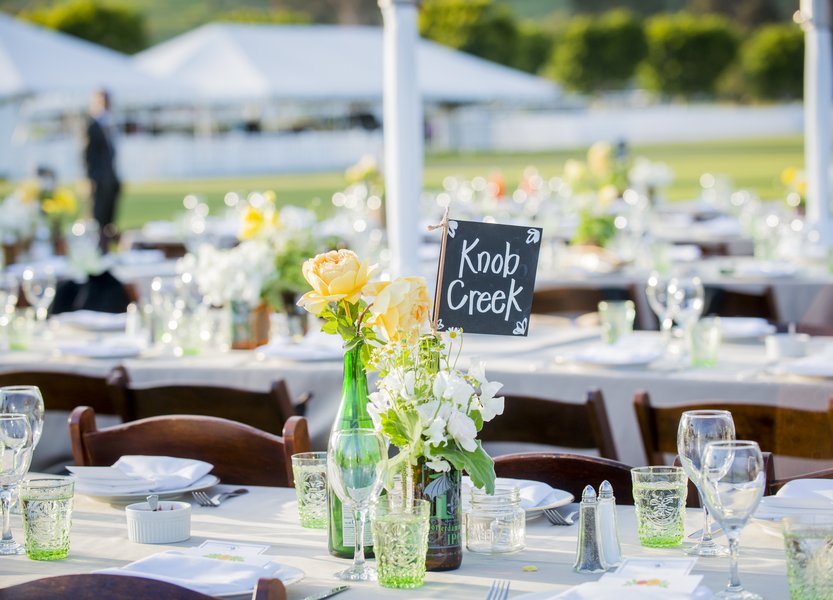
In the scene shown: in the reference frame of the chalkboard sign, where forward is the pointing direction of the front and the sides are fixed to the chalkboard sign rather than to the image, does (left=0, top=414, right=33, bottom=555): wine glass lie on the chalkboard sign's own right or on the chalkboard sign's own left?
on the chalkboard sign's own right

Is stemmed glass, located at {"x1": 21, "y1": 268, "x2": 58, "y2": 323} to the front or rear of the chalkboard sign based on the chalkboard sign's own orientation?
to the rear

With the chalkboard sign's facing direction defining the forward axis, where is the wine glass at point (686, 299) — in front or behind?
behind

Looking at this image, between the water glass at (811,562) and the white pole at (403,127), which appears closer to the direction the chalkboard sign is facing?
the water glass

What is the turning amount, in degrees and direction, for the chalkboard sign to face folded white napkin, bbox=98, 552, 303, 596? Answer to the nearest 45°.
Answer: approximately 45° to its right

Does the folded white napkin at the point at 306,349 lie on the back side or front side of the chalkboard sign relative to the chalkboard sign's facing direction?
on the back side

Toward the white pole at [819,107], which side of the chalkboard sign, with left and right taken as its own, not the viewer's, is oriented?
back

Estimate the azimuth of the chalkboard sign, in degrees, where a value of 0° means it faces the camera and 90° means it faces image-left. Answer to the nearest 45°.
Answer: approximately 0°

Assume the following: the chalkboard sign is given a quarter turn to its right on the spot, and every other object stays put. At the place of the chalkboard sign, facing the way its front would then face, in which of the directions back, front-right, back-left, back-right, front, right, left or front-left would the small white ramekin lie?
front

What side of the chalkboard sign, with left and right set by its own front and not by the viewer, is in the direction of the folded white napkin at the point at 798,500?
left

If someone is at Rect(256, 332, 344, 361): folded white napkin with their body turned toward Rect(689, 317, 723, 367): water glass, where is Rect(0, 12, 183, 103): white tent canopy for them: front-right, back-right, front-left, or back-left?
back-left
